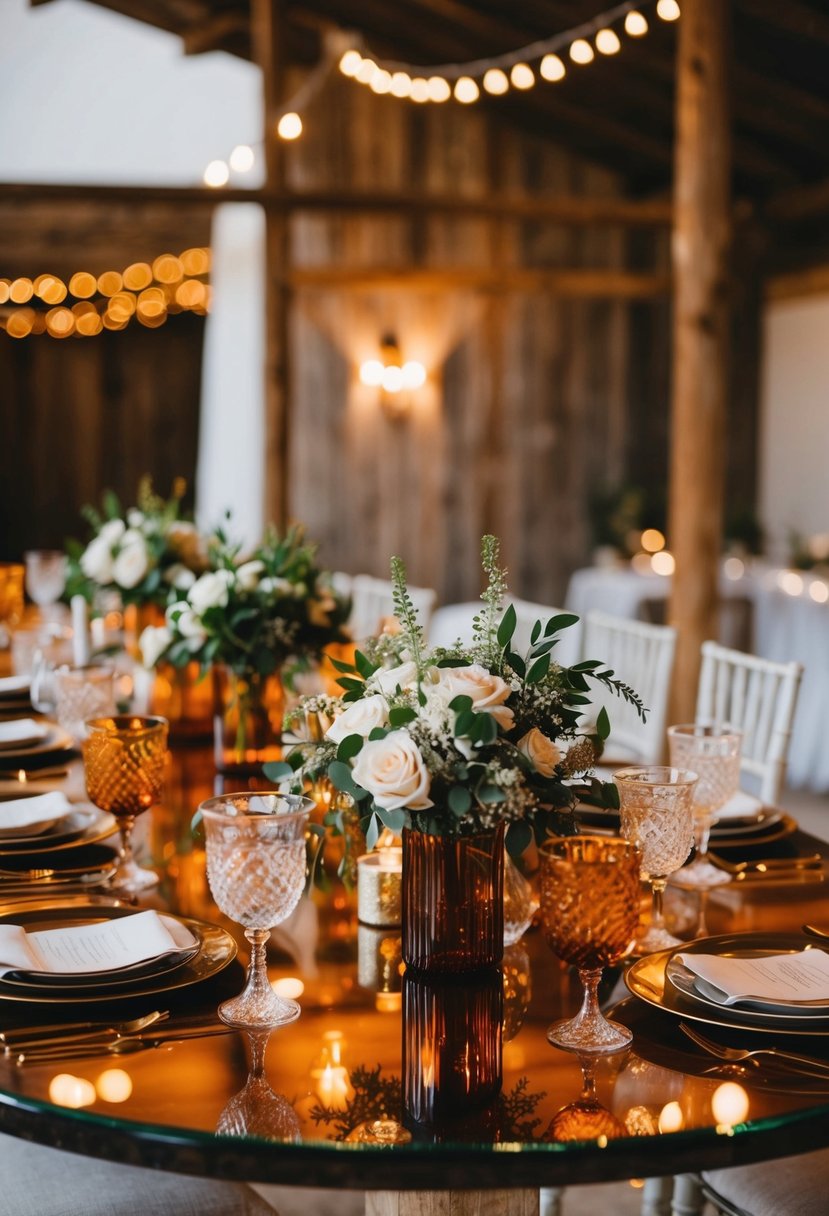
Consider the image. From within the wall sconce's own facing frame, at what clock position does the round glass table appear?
The round glass table is roughly at 12 o'clock from the wall sconce.

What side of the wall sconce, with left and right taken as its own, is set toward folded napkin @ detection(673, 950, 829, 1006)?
front

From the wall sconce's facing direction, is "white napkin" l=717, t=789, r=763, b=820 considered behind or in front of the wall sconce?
in front

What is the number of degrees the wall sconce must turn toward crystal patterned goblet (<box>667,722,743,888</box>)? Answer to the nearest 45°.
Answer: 0° — it already faces it

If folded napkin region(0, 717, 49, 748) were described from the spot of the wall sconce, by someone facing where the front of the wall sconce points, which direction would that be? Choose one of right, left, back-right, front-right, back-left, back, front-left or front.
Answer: front

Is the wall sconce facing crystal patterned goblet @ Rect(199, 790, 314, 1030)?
yes

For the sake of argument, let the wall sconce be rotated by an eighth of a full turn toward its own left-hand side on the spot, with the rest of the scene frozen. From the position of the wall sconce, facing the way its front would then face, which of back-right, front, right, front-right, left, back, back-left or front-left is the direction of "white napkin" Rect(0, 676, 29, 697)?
front-right

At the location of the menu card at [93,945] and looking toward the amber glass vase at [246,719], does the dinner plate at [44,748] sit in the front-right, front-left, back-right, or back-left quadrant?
front-left

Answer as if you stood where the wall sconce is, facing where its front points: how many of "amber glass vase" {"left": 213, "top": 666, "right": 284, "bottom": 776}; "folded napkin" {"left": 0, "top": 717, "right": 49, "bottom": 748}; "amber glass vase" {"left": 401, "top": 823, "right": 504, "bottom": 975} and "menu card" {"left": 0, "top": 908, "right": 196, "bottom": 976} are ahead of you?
4

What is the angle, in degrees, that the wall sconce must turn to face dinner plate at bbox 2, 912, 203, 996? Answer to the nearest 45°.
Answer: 0° — it already faces it

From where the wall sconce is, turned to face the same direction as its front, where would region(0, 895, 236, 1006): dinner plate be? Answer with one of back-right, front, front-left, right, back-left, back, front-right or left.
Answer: front

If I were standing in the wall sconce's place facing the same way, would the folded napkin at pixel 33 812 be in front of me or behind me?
in front

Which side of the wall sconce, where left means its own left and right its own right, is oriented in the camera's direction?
front

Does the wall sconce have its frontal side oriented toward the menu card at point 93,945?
yes

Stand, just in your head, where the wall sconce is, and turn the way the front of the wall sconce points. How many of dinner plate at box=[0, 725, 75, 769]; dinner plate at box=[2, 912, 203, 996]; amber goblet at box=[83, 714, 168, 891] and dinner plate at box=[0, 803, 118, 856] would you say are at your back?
0

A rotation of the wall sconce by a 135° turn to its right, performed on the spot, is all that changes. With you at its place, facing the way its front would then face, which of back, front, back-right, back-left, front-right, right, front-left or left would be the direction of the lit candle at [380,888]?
back-left

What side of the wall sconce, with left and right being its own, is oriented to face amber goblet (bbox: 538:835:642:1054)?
front

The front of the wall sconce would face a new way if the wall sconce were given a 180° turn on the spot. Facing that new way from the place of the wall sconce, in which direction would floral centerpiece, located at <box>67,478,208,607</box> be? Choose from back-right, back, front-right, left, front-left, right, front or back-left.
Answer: back
